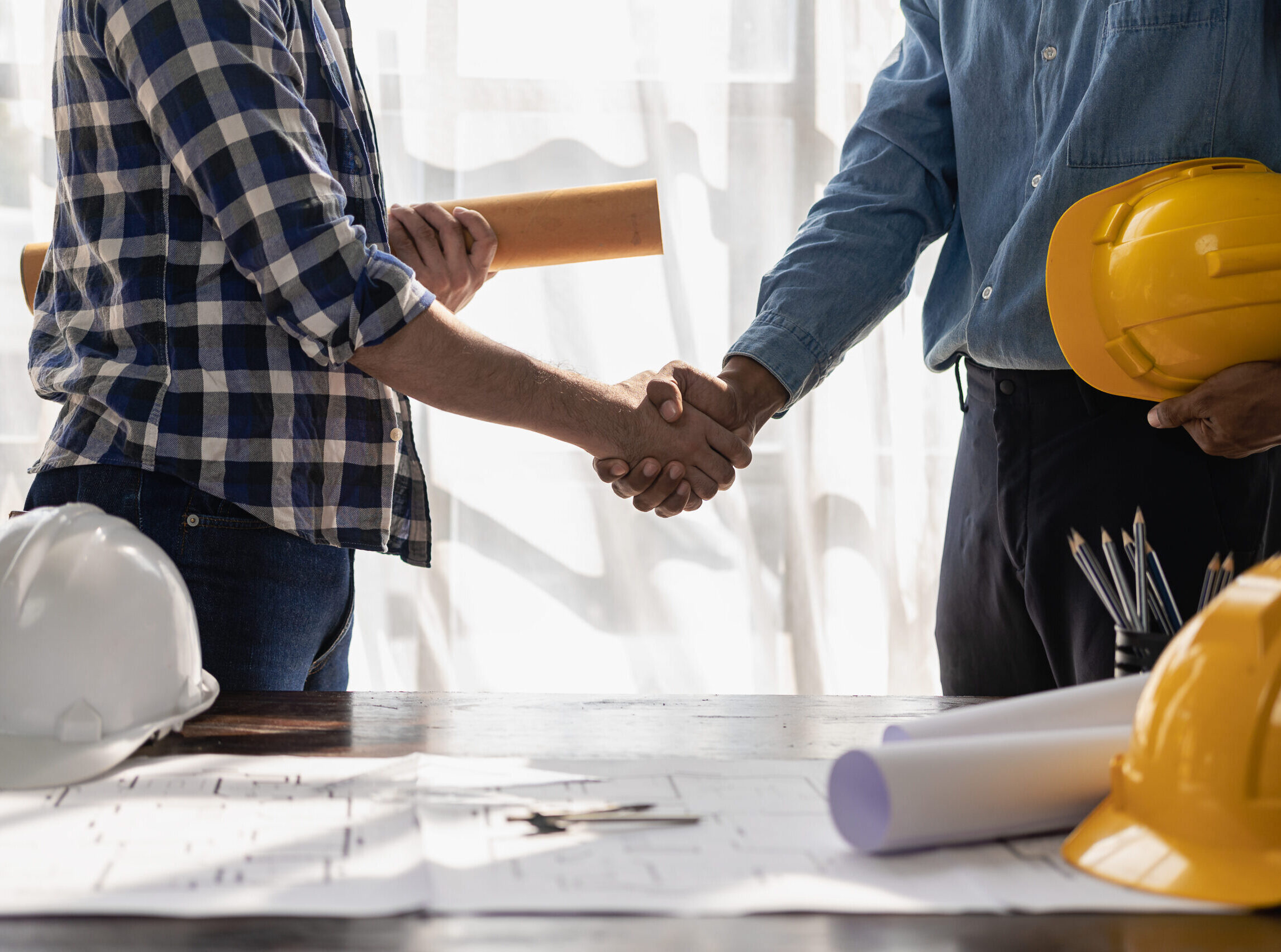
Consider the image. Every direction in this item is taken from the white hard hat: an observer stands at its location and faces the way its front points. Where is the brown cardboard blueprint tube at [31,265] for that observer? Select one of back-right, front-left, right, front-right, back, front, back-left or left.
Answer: back-right

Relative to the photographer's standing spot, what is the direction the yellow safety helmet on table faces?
facing the viewer and to the left of the viewer
